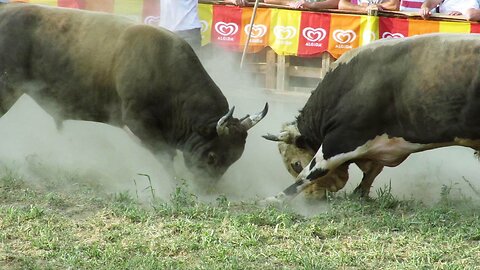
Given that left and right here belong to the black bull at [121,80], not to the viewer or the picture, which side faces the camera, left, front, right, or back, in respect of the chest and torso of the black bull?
right

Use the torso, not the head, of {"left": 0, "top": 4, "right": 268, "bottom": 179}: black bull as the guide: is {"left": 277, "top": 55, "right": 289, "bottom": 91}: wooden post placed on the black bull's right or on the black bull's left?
on the black bull's left

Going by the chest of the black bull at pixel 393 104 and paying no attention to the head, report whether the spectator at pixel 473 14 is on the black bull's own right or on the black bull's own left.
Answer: on the black bull's own right

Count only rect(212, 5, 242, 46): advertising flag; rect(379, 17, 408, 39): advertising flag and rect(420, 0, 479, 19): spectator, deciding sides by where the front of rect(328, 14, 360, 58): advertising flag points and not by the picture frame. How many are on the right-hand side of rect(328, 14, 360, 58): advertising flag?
1

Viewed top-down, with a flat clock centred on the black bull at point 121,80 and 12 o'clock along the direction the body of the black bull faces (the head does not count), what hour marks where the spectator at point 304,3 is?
The spectator is roughly at 10 o'clock from the black bull.

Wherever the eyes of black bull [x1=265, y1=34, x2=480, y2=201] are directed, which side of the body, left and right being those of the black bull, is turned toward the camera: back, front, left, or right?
left

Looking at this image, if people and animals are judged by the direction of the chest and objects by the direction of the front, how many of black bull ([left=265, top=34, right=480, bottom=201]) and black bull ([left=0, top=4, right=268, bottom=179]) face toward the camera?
0

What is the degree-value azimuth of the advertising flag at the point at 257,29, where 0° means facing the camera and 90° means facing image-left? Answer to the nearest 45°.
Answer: approximately 0°

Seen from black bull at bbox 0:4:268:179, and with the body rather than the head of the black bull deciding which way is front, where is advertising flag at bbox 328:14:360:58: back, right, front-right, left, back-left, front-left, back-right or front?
front-left
